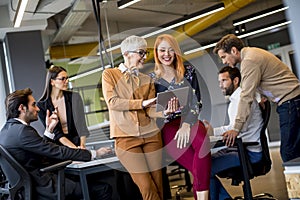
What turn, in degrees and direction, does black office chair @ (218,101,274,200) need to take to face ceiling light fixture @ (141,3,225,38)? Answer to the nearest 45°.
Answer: approximately 90° to its right

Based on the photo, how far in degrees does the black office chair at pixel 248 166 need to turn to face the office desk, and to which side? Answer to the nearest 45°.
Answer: approximately 45° to its left

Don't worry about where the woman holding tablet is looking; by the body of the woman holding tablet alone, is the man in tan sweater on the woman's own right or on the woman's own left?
on the woman's own left

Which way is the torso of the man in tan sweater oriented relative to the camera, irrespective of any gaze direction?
to the viewer's left

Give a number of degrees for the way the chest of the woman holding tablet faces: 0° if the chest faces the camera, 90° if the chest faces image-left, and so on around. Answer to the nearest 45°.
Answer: approximately 0°

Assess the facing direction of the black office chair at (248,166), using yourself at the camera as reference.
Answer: facing to the left of the viewer

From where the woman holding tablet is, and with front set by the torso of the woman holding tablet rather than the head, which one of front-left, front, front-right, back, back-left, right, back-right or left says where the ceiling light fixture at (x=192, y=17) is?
back

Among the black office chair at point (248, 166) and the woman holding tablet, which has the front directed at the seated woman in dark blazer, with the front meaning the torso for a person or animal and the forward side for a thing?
the black office chair

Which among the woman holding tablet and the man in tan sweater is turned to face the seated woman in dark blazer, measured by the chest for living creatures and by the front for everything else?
the man in tan sweater

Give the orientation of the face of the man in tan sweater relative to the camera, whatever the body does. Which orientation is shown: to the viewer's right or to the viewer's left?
to the viewer's left

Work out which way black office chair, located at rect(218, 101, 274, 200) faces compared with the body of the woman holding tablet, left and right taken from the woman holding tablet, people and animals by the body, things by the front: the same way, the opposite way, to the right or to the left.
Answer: to the right

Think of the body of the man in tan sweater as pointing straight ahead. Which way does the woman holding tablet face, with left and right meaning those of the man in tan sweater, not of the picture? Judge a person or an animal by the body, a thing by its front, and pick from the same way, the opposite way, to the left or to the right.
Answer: to the left

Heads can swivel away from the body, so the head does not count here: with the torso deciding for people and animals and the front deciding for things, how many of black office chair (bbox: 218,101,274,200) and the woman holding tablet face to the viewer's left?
1
